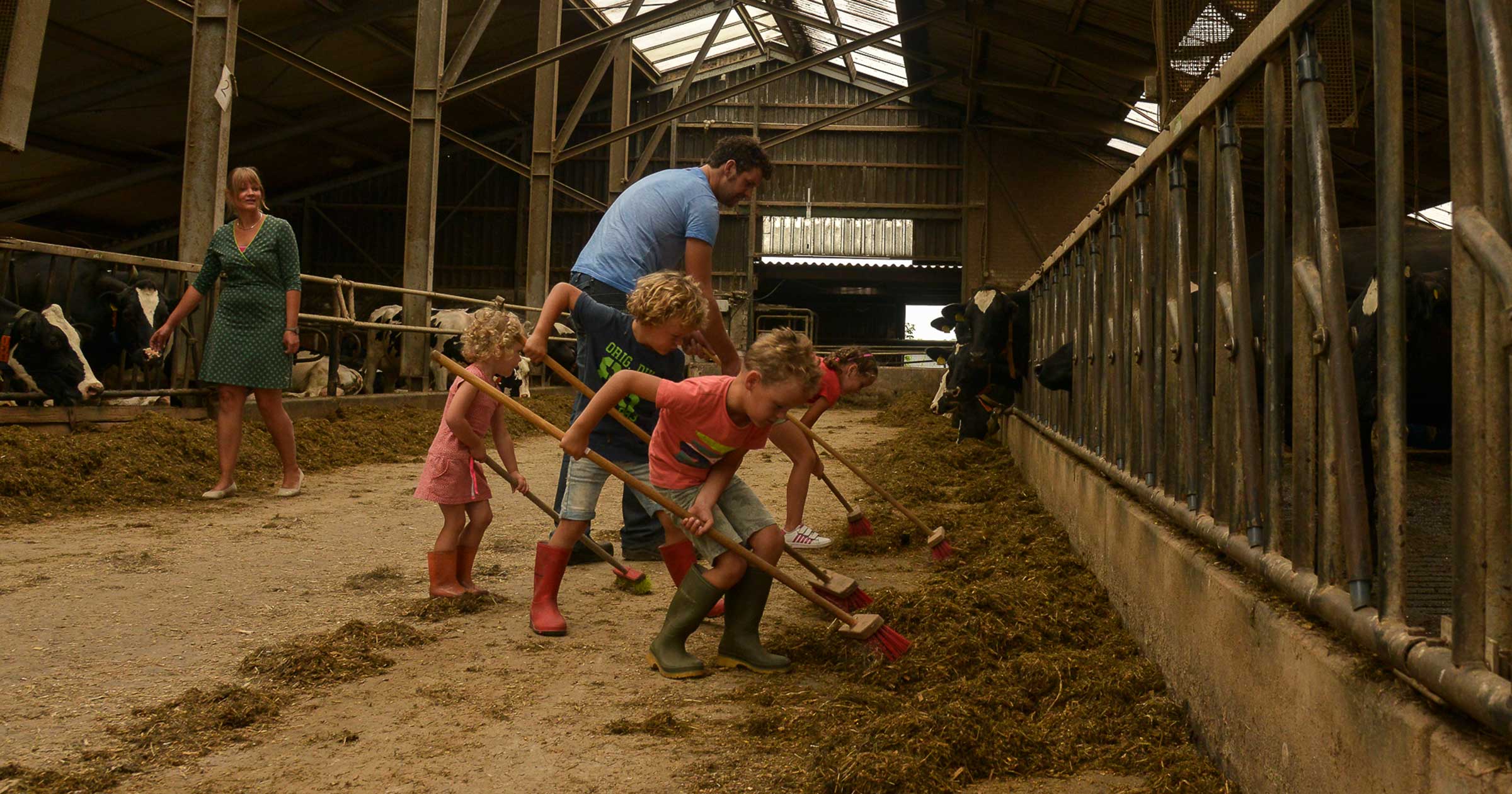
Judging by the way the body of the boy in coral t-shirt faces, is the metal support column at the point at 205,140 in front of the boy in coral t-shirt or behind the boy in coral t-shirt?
behind

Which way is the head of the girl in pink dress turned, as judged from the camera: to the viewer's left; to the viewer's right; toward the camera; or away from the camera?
to the viewer's right

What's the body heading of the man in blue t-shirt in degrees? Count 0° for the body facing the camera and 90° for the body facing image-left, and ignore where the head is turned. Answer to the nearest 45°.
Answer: approximately 270°

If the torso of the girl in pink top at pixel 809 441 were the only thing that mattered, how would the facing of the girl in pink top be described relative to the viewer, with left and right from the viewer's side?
facing to the right of the viewer

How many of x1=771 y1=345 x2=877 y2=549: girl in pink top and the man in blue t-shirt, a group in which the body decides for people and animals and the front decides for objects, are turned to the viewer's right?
2

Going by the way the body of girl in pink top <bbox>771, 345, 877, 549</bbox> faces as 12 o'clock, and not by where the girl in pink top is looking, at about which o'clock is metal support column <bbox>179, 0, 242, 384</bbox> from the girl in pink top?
The metal support column is roughly at 7 o'clock from the girl in pink top.

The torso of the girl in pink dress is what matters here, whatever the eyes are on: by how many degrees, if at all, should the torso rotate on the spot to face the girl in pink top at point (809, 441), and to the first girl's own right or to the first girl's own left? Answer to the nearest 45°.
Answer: approximately 45° to the first girl's own left

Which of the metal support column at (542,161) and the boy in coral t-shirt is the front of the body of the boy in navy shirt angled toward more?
the boy in coral t-shirt

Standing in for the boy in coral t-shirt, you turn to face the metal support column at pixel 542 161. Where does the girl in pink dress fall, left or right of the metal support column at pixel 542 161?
left

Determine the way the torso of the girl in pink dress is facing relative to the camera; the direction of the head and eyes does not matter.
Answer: to the viewer's right
